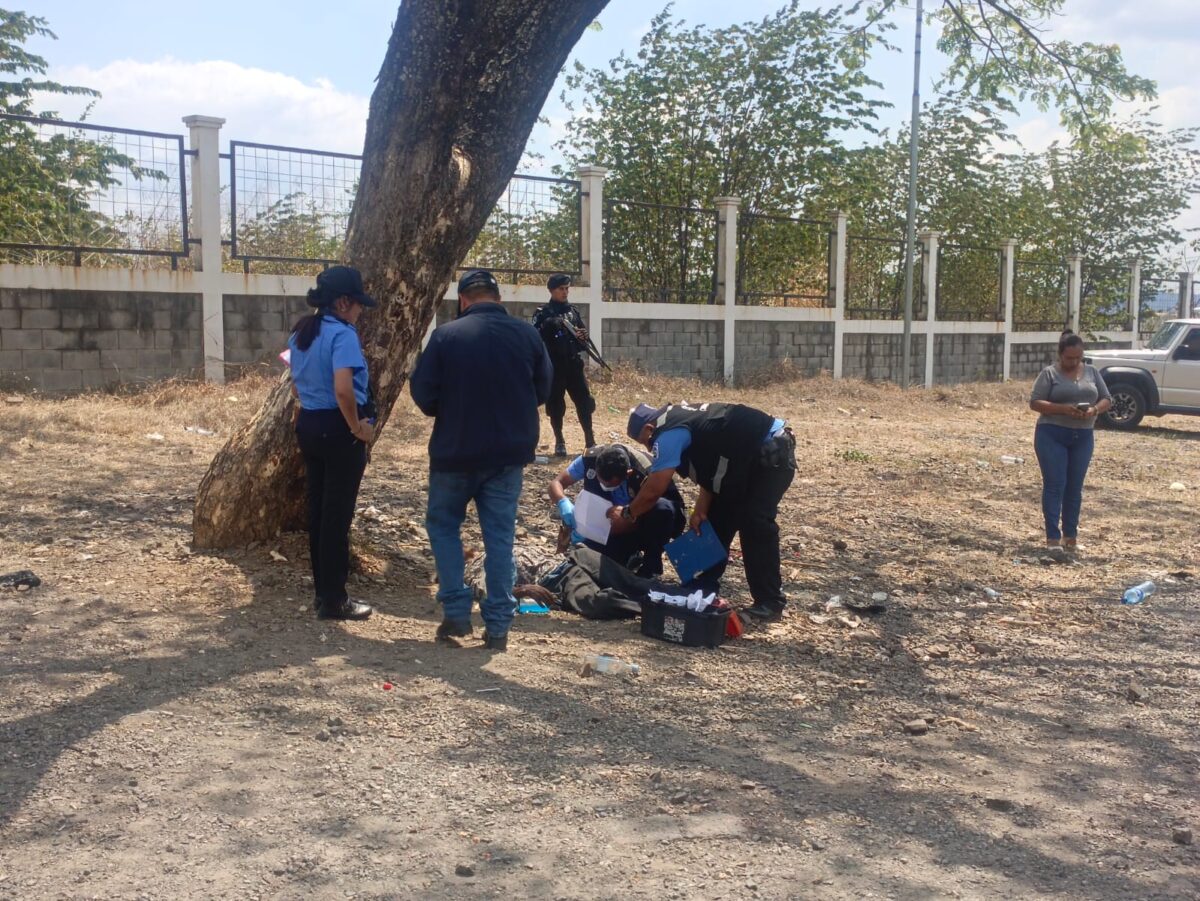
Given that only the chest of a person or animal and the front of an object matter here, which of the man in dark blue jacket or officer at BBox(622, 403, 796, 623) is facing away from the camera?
the man in dark blue jacket

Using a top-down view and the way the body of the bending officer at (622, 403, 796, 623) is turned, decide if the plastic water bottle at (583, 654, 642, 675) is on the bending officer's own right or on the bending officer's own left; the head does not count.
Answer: on the bending officer's own left

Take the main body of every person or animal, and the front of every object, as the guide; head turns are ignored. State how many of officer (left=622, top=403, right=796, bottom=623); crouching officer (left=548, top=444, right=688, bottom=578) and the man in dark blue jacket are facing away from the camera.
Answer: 1

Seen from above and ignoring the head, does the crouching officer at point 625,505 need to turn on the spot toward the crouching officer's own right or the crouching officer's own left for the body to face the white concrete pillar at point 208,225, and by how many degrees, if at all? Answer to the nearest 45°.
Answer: approximately 90° to the crouching officer's own right

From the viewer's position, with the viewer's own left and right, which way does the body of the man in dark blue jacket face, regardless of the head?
facing away from the viewer

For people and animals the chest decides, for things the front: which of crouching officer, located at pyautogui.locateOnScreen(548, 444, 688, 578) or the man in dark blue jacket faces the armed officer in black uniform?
the man in dark blue jacket

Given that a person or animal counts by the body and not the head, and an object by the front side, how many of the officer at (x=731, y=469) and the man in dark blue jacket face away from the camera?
1

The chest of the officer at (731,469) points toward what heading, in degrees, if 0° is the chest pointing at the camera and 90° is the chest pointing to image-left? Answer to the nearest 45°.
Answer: approximately 90°

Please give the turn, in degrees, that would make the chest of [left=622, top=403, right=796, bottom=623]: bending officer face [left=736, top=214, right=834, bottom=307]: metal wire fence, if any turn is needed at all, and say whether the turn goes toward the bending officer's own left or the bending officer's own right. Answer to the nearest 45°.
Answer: approximately 90° to the bending officer's own right

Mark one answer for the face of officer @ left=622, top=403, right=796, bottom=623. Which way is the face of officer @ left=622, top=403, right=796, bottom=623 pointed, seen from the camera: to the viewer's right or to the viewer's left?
to the viewer's left

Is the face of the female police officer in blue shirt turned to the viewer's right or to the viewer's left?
to the viewer's right

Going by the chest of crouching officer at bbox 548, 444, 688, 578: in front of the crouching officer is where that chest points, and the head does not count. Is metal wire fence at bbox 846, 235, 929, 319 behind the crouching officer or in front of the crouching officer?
behind

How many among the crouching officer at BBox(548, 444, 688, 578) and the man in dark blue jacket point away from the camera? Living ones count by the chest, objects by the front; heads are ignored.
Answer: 1

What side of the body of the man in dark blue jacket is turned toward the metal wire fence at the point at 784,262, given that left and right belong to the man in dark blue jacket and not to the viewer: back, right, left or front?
front

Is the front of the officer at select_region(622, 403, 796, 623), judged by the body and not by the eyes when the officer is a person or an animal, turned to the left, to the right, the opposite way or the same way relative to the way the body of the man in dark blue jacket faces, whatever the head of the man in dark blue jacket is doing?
to the left
